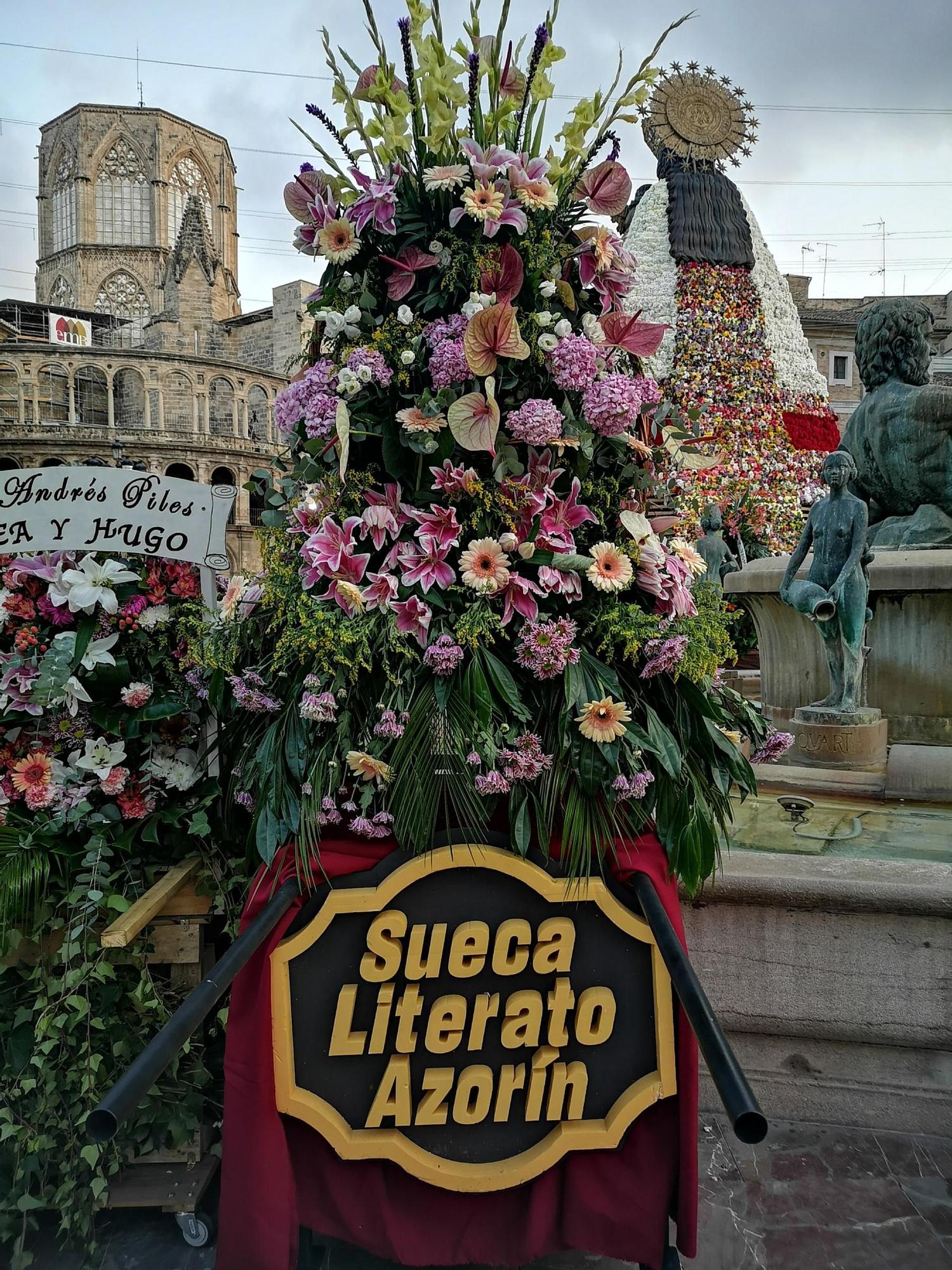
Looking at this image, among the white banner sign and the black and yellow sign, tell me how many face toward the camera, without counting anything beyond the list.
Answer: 2

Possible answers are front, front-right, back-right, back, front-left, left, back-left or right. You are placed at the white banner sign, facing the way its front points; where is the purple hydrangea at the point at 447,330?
front-left

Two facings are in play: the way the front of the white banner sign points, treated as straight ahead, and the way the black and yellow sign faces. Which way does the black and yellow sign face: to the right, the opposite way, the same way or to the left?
the same way

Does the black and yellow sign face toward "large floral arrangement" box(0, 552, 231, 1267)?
no

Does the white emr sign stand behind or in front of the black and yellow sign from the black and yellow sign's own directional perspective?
behind

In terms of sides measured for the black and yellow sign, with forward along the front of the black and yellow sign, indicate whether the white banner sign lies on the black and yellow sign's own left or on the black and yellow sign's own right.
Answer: on the black and yellow sign's own right

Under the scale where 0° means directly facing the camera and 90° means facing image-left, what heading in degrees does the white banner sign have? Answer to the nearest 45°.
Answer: approximately 0°

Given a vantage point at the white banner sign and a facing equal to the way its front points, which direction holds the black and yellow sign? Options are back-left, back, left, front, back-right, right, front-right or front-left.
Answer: front-left
